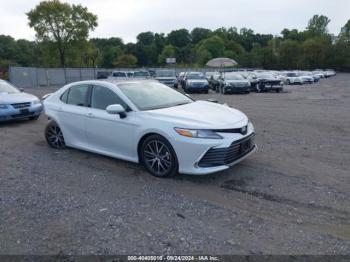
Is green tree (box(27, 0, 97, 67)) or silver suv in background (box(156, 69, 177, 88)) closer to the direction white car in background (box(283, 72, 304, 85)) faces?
the silver suv in background

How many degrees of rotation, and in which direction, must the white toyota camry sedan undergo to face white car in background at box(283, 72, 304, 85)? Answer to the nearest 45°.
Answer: approximately 90° to its left

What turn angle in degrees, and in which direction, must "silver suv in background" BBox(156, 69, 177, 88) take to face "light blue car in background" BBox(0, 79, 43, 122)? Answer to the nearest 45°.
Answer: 0° — it already faces it

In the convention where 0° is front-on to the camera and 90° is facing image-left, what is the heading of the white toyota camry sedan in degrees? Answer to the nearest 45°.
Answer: approximately 315°

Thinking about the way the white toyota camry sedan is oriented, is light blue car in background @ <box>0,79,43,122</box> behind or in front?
behind

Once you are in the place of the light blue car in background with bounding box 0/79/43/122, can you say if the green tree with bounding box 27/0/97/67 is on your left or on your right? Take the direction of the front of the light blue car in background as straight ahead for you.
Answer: on your left

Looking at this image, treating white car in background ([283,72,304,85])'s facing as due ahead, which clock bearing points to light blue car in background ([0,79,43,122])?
light blue car in background ([0,79,43,122]) is roughly at 2 o'clock from white car in background ([283,72,304,85]).

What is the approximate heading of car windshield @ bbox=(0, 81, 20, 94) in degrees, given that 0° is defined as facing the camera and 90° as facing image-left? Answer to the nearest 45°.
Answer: approximately 315°

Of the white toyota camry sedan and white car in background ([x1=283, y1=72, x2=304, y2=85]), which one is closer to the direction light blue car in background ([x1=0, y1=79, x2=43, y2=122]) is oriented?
the white toyota camry sedan

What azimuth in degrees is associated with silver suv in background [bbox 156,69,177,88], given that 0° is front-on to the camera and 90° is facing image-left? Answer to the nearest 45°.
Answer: approximately 0°
